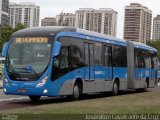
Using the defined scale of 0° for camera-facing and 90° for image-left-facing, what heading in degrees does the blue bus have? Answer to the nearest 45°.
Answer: approximately 45°
